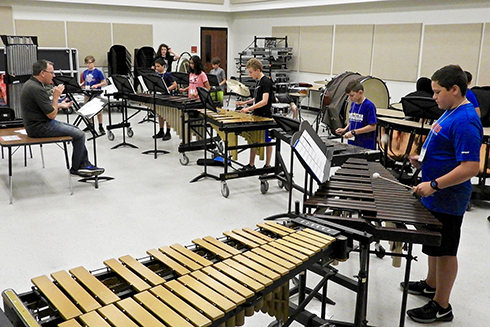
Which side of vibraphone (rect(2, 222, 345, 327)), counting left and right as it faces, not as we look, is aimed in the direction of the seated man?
back

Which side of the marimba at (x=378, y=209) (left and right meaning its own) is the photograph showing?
right

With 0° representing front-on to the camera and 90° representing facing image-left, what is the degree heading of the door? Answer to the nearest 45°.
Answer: approximately 0°

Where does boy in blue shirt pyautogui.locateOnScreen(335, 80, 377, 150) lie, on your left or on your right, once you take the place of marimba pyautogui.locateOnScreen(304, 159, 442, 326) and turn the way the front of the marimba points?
on your left

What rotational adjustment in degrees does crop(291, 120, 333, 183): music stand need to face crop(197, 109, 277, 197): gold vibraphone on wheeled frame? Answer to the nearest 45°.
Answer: approximately 135° to its right

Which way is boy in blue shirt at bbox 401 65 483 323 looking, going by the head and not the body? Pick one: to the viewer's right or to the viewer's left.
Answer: to the viewer's left
